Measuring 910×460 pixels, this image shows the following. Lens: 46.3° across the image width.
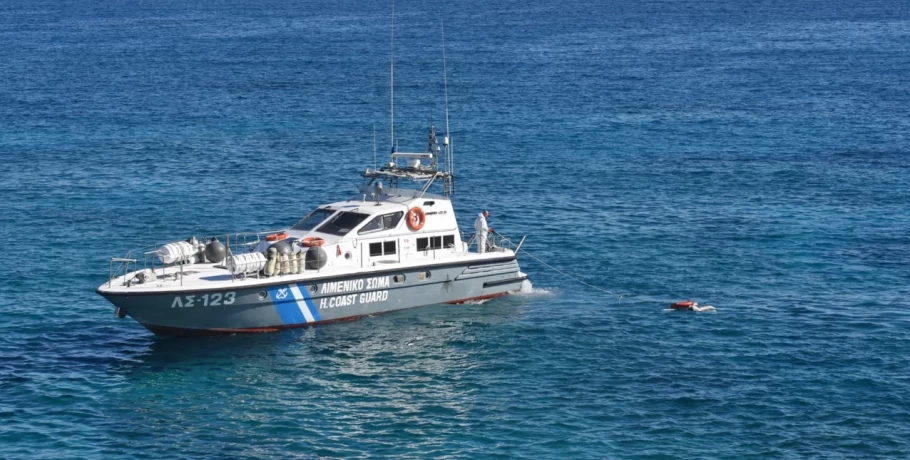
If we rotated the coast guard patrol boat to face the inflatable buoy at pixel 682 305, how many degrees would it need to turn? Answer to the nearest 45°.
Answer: approximately 135° to its left

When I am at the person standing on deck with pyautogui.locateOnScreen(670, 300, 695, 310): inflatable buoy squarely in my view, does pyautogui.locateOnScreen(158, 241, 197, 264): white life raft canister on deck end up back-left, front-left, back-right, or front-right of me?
back-right

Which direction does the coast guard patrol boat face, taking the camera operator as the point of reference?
facing the viewer and to the left of the viewer
